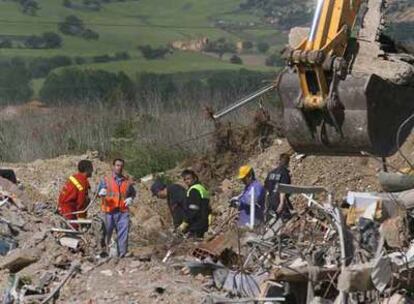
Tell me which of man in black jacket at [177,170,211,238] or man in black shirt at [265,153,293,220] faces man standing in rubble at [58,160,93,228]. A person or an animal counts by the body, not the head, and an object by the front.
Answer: man in black jacket at [177,170,211,238]

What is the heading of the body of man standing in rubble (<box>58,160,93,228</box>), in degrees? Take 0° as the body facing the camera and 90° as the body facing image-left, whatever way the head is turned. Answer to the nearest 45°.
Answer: approximately 270°

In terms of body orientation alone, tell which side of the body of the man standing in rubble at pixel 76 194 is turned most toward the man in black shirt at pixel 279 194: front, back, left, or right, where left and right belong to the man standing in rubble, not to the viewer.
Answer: front

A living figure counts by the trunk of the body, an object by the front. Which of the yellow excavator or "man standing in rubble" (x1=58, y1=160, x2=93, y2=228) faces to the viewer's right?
the man standing in rubble

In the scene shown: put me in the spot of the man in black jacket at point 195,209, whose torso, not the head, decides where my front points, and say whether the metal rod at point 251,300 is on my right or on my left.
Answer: on my left

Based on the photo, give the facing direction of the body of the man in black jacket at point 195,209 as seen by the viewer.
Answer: to the viewer's left

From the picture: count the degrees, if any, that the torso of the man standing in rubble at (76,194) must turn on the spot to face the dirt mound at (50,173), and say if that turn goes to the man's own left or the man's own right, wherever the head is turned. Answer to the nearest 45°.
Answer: approximately 90° to the man's own left

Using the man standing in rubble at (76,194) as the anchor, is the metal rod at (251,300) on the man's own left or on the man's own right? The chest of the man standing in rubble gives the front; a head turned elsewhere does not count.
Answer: on the man's own right

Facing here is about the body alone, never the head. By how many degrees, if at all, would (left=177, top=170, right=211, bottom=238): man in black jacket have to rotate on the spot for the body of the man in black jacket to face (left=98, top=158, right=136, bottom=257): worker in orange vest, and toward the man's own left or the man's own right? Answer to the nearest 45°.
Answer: approximately 45° to the man's own left
